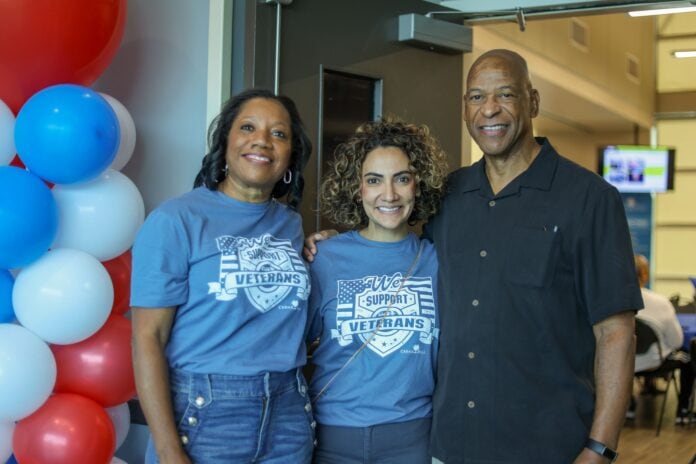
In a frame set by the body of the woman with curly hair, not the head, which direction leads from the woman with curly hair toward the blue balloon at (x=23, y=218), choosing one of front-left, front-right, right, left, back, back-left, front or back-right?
right

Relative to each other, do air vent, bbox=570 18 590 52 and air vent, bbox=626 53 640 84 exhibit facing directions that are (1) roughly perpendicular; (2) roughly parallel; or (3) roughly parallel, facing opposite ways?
roughly parallel

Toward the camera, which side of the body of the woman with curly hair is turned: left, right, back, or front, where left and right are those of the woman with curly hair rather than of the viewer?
front

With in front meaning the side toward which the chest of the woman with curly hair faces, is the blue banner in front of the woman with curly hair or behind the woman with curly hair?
behind

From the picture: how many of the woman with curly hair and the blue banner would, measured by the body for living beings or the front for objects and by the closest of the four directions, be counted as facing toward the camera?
2

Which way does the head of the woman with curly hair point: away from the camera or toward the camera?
toward the camera

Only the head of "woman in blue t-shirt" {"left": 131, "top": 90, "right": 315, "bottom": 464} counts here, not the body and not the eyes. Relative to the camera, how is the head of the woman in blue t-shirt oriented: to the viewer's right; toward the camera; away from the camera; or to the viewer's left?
toward the camera

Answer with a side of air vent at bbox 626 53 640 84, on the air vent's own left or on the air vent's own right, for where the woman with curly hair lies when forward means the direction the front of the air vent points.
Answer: on the air vent's own right

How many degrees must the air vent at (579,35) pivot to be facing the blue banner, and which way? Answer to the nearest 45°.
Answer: approximately 135° to its left

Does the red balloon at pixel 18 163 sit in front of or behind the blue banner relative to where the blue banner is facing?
in front

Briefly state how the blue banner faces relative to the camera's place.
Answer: facing the viewer

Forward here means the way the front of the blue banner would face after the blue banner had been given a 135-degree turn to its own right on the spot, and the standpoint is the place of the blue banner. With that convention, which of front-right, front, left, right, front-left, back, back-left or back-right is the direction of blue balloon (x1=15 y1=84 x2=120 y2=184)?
back-left

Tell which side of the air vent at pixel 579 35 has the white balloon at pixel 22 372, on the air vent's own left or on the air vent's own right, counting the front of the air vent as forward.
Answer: on the air vent's own right

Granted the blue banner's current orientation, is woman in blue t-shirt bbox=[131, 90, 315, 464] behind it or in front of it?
in front
